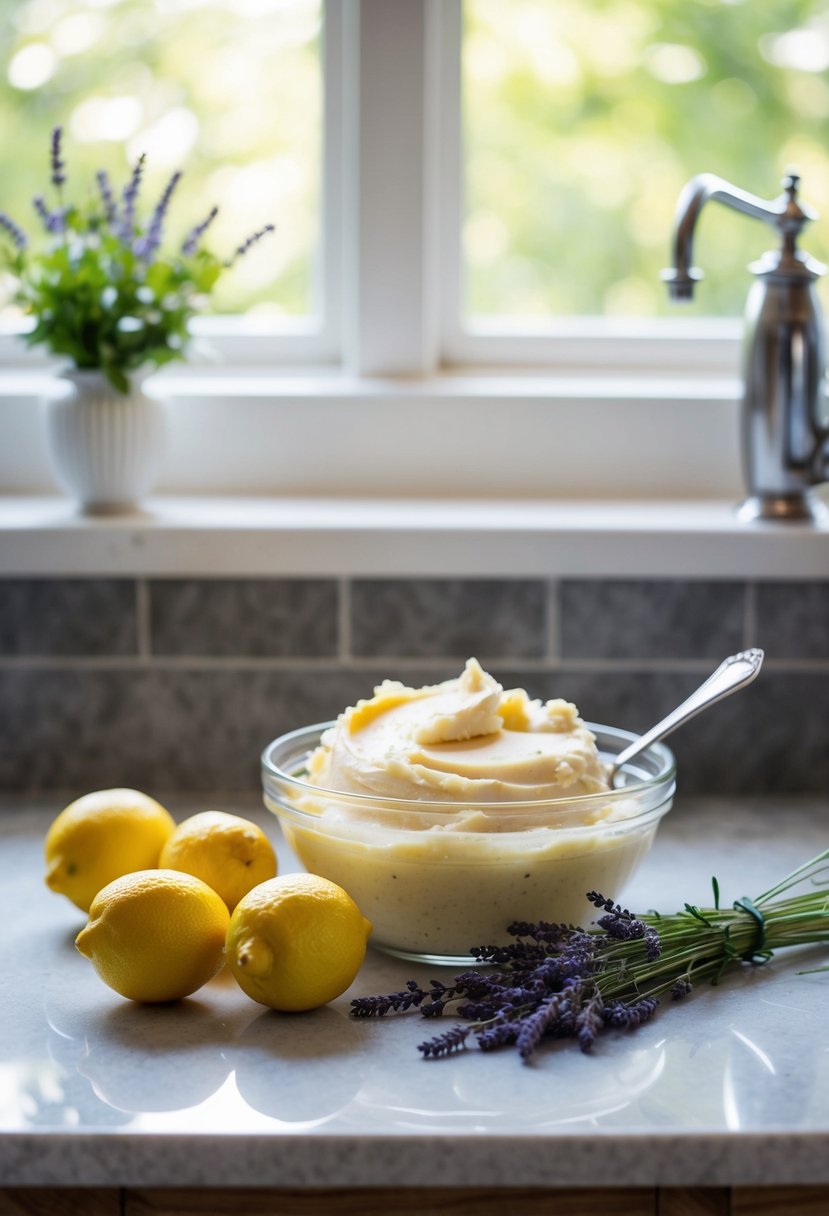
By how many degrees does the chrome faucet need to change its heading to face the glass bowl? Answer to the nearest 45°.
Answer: approximately 90° to its left

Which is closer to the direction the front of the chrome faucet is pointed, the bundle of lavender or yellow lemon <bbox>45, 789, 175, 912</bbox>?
the yellow lemon

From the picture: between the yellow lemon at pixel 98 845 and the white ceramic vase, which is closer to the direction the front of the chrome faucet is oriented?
the white ceramic vase

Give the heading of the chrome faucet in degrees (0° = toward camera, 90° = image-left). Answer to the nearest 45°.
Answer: approximately 90°

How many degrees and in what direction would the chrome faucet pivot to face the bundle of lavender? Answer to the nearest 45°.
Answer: approximately 90° to its left

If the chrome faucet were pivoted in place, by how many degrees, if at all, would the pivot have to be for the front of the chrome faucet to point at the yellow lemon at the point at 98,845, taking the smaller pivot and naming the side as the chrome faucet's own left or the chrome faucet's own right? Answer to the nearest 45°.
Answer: approximately 45° to the chrome faucet's own left

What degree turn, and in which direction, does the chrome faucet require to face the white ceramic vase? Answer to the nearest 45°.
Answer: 0° — it already faces it

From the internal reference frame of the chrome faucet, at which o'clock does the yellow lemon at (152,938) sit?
The yellow lemon is roughly at 10 o'clock from the chrome faucet.

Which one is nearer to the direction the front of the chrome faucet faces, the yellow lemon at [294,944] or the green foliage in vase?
the green foliage in vase

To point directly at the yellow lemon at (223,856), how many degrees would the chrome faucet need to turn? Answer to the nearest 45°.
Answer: approximately 45° to its left
